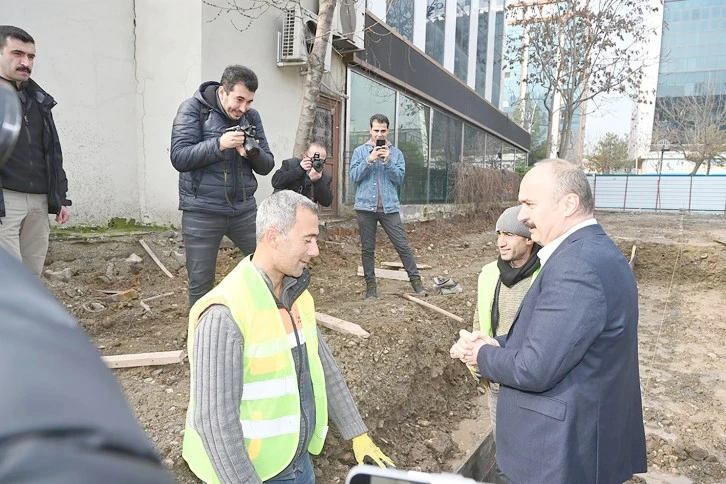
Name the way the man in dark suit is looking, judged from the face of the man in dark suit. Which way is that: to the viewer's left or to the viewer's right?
to the viewer's left

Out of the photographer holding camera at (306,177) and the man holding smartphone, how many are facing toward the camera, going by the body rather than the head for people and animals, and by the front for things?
2

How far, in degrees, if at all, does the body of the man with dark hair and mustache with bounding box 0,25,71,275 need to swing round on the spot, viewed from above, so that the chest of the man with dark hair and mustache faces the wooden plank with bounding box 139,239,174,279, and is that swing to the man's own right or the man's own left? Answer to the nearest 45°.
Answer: approximately 90° to the man's own left

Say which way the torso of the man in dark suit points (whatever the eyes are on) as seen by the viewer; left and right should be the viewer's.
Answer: facing to the left of the viewer

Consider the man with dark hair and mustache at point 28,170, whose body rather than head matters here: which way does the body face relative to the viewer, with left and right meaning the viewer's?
facing the viewer and to the right of the viewer

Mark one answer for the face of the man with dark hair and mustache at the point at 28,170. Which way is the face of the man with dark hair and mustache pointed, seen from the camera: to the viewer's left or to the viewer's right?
to the viewer's right

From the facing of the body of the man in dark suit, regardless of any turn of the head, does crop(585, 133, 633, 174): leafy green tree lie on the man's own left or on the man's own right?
on the man's own right

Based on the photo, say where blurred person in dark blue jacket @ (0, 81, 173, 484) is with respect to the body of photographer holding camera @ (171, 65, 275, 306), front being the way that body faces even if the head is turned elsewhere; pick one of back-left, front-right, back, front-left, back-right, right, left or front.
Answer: front-right

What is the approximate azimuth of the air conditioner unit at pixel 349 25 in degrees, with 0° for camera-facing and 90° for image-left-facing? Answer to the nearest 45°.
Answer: approximately 315°

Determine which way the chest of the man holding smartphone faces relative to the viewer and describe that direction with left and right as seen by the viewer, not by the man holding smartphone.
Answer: facing the viewer

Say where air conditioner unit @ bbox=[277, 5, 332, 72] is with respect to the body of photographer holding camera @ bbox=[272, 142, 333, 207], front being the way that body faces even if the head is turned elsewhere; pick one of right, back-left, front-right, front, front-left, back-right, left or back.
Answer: back

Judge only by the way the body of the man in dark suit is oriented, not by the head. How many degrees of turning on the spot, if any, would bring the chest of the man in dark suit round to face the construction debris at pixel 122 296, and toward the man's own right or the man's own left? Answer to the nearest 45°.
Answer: approximately 45° to the man's own right

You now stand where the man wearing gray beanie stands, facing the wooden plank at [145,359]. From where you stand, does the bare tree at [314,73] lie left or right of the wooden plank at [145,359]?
right

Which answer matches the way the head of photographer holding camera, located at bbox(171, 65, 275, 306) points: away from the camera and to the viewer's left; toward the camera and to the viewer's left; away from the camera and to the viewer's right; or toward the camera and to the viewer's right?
toward the camera and to the viewer's right
